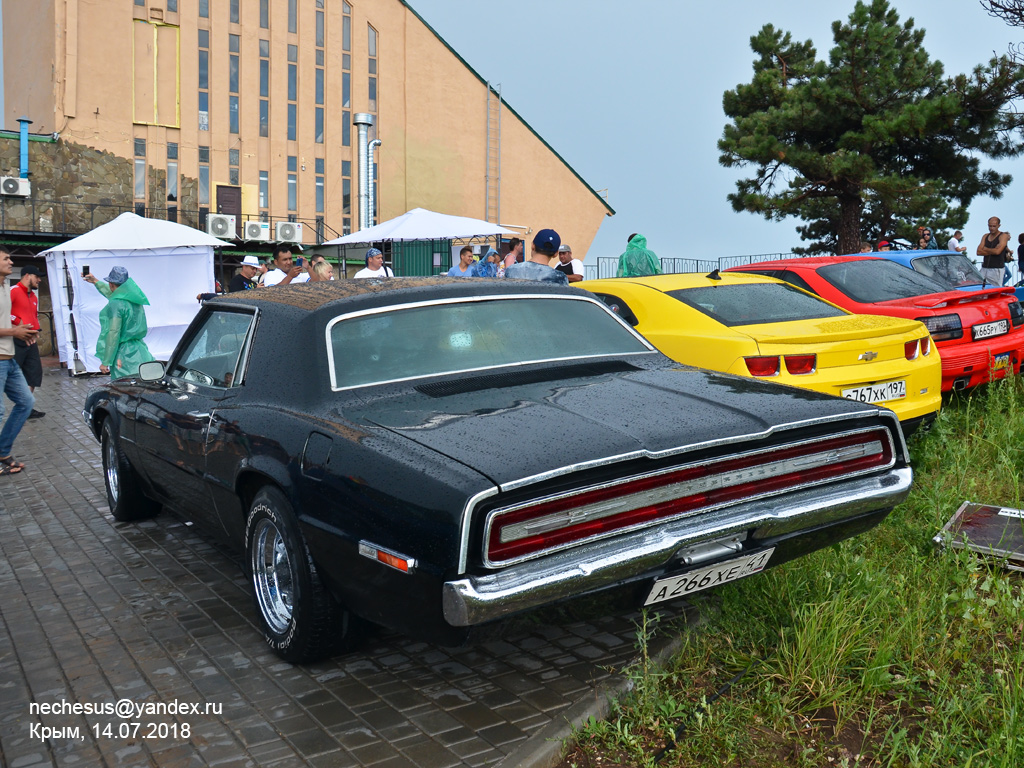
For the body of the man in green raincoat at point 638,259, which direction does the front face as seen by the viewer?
away from the camera

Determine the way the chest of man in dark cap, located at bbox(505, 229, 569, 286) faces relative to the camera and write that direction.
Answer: away from the camera

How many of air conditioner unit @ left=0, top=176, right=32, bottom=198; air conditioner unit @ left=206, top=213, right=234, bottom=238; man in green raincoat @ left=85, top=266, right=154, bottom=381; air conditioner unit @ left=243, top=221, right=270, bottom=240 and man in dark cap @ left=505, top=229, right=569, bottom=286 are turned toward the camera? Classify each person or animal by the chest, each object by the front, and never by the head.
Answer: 3

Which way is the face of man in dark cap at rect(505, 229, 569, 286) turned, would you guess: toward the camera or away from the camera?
away from the camera

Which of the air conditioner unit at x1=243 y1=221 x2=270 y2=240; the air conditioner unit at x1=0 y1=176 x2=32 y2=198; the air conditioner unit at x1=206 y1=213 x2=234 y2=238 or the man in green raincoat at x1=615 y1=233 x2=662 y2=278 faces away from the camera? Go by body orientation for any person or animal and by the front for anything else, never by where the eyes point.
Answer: the man in green raincoat

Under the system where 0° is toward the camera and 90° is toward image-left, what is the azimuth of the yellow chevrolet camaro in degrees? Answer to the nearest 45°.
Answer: approximately 135°

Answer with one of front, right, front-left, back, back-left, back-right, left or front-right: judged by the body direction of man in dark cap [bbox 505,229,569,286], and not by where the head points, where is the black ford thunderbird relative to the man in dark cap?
back

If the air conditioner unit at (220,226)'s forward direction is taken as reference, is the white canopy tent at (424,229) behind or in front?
in front

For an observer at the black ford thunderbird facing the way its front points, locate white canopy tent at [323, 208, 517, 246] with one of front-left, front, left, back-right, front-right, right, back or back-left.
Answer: front-right

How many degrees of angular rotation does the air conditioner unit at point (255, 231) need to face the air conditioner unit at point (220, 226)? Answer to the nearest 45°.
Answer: approximately 45° to its right

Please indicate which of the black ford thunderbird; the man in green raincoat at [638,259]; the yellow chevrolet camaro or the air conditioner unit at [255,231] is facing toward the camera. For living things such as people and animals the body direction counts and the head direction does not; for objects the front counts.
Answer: the air conditioner unit

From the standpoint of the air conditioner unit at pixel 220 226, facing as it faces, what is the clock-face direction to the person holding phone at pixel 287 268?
The person holding phone is roughly at 12 o'clock from the air conditioner unit.

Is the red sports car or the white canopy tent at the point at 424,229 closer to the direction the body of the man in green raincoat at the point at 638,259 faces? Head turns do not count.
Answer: the white canopy tent
